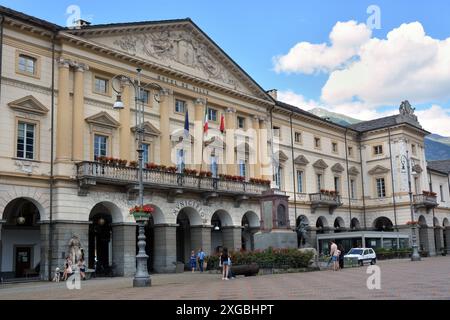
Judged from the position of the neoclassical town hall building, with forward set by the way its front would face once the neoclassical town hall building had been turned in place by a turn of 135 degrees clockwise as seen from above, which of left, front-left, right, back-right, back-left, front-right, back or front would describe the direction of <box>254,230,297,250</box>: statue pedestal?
back

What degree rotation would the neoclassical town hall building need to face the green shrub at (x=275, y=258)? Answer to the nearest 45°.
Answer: approximately 45° to its left

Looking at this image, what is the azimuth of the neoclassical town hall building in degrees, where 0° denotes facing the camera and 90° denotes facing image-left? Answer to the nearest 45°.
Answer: approximately 315°

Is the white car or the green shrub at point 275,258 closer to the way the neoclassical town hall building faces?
the green shrub
